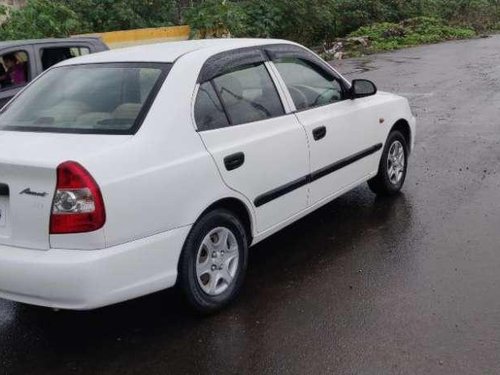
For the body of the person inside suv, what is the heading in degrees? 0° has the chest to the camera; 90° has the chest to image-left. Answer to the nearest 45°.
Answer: approximately 90°

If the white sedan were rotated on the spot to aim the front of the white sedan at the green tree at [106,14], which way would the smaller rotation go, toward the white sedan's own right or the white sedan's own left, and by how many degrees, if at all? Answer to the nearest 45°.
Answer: approximately 45° to the white sedan's own left

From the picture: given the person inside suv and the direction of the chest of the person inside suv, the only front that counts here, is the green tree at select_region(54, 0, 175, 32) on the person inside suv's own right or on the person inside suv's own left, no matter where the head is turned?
on the person inside suv's own right

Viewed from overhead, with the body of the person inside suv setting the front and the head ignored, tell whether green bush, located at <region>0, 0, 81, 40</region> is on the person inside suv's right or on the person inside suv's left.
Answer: on the person inside suv's right

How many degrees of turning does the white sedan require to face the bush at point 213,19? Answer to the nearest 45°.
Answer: approximately 45° to its left

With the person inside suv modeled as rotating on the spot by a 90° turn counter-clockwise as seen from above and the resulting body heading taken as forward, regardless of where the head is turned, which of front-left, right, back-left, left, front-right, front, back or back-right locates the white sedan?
front

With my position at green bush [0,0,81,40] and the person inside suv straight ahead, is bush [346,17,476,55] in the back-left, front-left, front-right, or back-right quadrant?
back-left

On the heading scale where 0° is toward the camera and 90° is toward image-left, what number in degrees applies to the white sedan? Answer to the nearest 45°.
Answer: approximately 225°
